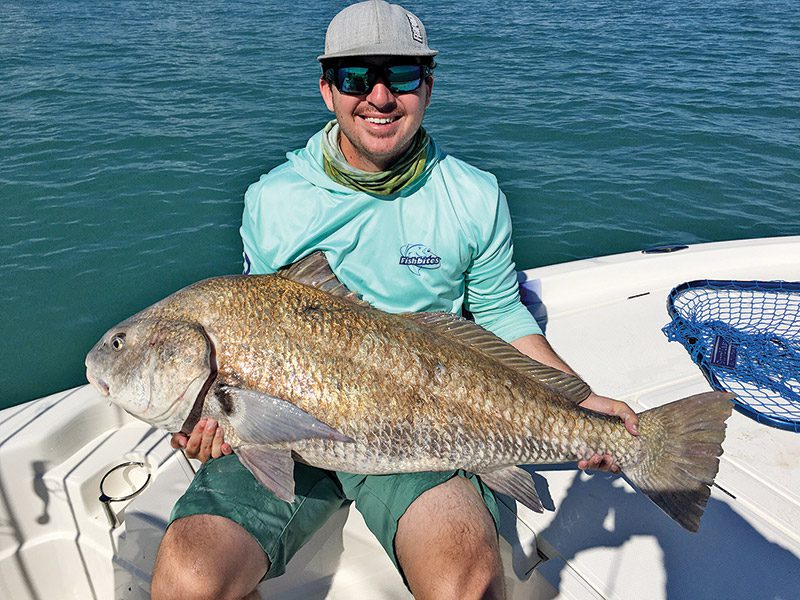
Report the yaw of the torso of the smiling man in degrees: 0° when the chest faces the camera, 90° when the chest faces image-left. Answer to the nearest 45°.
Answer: approximately 0°

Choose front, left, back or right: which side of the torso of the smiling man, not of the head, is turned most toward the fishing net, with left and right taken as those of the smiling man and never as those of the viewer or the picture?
left
